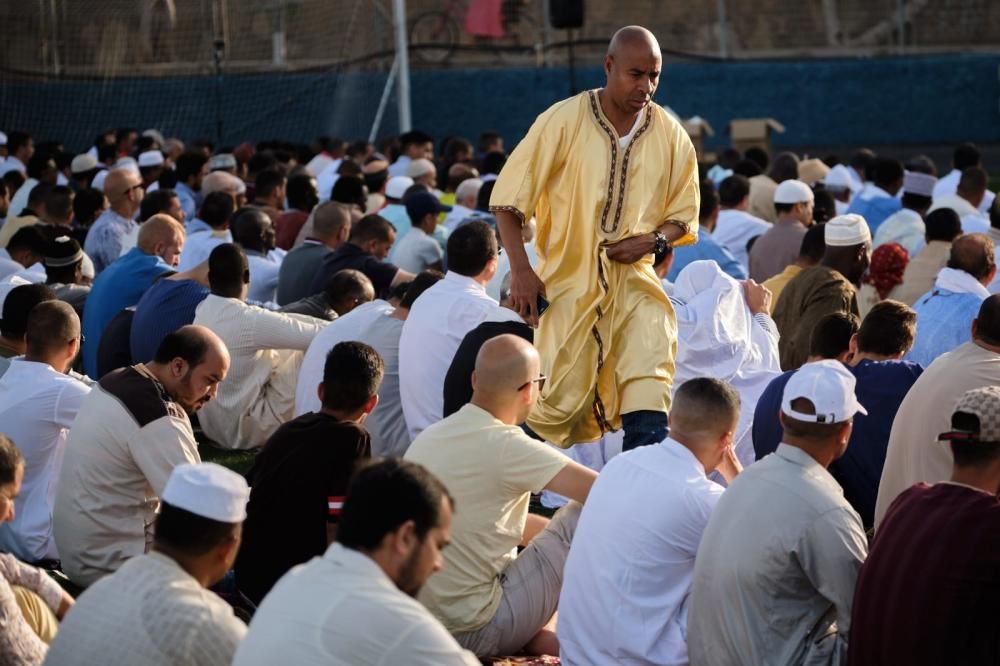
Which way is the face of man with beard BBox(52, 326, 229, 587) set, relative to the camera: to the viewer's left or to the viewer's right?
to the viewer's right

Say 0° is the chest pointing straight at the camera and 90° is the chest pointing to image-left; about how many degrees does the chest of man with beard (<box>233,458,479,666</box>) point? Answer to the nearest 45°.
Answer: approximately 225°

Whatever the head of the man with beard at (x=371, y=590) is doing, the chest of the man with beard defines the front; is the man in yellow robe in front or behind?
in front

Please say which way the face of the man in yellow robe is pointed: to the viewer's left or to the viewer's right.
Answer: to the viewer's right

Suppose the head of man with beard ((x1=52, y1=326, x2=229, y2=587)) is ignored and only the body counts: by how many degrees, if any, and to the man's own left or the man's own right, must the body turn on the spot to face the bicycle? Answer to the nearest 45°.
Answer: approximately 45° to the man's own left
